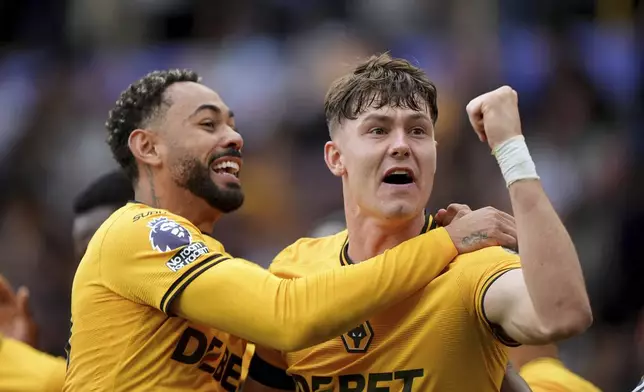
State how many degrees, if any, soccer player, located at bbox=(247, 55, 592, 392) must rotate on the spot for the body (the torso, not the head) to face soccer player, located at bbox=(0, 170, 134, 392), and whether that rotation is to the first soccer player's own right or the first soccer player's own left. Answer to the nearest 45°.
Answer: approximately 135° to the first soccer player's own right

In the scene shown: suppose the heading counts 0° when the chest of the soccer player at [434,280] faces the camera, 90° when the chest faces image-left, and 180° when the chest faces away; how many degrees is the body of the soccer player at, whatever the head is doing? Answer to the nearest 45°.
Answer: approximately 0°
